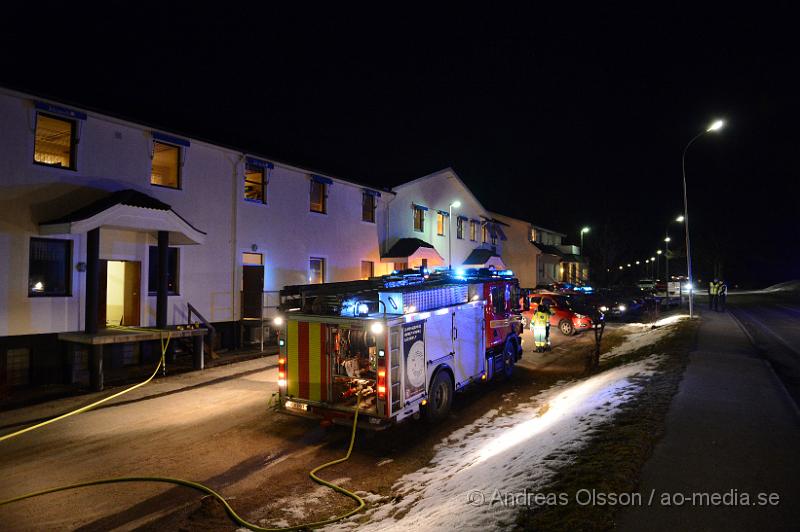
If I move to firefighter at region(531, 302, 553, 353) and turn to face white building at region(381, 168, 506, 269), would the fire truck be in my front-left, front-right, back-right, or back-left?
back-left

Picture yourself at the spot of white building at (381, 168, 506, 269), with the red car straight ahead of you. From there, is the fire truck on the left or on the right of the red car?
right

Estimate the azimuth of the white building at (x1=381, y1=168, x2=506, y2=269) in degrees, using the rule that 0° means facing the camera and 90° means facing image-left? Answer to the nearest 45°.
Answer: approximately 315°

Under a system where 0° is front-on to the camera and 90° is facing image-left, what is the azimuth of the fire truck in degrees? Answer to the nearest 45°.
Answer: approximately 225°

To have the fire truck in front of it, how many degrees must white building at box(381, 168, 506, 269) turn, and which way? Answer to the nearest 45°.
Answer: approximately 45° to its right

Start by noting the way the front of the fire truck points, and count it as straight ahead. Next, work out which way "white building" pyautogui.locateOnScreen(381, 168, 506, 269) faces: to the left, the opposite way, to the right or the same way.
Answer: to the right
